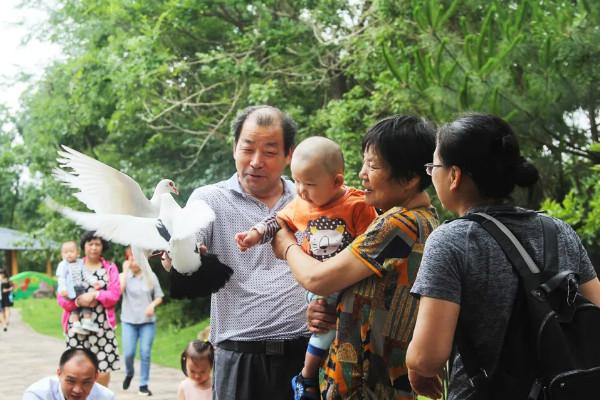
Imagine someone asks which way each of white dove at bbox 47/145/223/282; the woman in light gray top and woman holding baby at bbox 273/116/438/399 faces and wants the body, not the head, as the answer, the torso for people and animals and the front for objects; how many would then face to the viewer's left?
1

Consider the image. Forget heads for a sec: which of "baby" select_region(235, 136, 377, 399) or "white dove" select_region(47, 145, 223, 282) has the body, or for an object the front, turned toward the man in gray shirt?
the white dove

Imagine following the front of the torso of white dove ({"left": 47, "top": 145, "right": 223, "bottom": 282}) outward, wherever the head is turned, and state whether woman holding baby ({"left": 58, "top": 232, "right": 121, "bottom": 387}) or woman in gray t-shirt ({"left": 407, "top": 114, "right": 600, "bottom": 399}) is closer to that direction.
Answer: the woman in gray t-shirt

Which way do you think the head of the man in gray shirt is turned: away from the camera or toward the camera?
toward the camera

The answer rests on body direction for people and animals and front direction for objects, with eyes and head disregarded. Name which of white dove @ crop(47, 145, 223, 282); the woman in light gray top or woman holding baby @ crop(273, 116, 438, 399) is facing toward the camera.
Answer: the woman in light gray top

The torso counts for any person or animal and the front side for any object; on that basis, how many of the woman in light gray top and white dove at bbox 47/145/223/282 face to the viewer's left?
0

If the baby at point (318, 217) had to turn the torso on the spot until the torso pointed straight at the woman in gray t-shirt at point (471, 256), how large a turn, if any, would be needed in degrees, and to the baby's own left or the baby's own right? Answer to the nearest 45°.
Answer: approximately 90° to the baby's own left

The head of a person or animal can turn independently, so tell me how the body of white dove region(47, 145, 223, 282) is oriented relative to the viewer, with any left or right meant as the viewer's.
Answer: facing to the right of the viewer

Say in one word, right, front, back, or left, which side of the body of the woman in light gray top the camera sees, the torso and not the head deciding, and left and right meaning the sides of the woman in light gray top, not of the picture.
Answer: front

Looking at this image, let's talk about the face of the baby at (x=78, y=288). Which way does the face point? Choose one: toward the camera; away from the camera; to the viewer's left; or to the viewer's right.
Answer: toward the camera

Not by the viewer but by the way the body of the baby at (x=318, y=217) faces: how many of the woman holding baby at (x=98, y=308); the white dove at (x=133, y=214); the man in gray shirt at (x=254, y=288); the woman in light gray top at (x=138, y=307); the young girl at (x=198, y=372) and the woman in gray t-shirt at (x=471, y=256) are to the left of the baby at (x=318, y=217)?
1

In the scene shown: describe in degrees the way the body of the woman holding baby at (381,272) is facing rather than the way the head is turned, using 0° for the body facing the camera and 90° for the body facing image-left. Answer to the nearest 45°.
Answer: approximately 90°

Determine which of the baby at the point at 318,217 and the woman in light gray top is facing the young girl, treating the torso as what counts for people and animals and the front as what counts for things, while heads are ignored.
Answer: the woman in light gray top

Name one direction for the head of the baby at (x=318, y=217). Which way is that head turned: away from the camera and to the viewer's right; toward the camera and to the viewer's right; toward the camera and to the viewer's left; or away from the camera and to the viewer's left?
toward the camera and to the viewer's left

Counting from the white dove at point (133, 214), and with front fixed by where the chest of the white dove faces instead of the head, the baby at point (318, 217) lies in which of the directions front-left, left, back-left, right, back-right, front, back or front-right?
front-right

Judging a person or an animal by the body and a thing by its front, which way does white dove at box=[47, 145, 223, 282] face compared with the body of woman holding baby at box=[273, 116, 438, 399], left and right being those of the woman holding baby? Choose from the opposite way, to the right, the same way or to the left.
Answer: the opposite way
